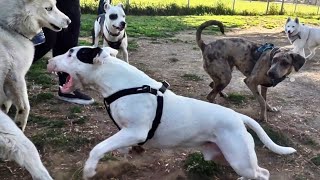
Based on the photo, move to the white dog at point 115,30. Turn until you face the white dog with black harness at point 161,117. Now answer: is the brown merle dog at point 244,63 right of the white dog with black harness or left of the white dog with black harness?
left

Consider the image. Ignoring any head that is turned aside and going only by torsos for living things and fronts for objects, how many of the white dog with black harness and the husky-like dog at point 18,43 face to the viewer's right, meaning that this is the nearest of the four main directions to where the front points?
1

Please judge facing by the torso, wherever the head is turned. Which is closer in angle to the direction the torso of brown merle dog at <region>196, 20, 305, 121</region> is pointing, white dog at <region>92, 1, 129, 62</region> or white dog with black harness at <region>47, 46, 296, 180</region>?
the white dog with black harness

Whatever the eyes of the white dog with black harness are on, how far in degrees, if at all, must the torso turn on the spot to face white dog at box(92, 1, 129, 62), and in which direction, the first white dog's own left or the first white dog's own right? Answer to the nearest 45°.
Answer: approximately 90° to the first white dog's own right

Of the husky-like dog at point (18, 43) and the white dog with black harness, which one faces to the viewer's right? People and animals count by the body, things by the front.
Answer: the husky-like dog

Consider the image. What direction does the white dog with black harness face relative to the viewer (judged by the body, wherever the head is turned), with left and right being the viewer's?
facing to the left of the viewer

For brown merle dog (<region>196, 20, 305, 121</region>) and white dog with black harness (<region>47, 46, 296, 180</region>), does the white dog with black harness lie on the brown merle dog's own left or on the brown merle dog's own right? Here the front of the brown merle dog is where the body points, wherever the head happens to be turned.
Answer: on the brown merle dog's own right

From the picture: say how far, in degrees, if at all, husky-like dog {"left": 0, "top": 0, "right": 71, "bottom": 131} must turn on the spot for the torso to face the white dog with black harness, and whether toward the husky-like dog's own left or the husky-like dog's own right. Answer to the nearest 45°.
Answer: approximately 45° to the husky-like dog's own right

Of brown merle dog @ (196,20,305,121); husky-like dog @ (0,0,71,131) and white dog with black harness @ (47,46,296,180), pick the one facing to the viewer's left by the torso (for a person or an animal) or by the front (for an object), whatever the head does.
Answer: the white dog with black harness

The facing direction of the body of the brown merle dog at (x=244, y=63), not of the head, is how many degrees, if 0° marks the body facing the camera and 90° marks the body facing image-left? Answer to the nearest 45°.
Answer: approximately 315°

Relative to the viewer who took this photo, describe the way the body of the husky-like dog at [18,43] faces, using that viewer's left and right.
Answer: facing to the right of the viewer
